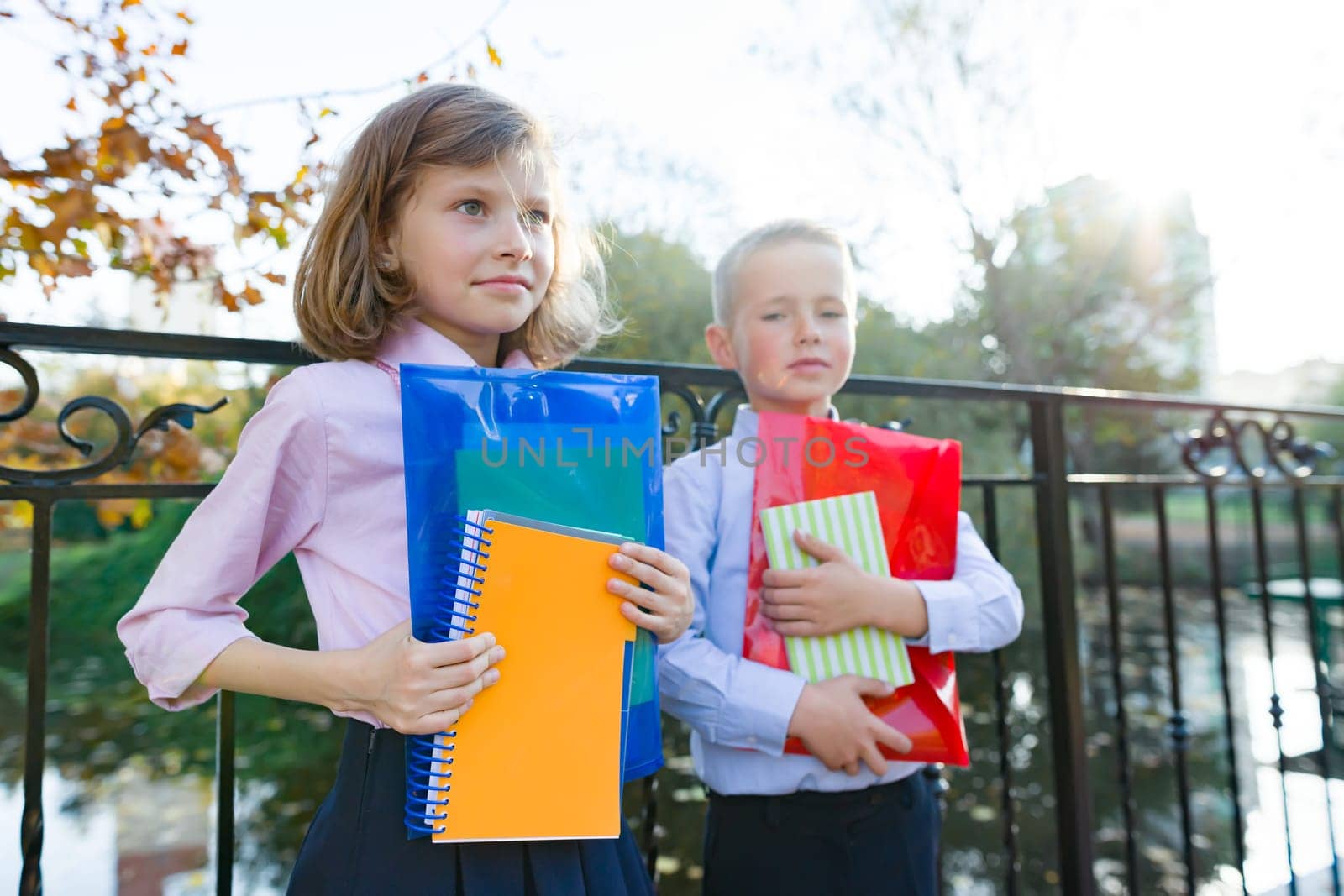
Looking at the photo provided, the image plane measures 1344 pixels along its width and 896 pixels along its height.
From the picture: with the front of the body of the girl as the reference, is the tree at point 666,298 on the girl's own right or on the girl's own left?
on the girl's own left

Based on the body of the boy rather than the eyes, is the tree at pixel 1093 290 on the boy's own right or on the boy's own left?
on the boy's own left

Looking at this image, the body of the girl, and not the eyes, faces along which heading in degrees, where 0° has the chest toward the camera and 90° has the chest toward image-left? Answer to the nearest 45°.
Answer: approximately 315°

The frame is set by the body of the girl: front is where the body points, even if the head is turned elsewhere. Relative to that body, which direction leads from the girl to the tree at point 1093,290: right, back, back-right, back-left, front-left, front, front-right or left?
left

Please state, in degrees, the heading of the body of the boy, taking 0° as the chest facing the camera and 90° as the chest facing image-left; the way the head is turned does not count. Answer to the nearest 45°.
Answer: approximately 315°
